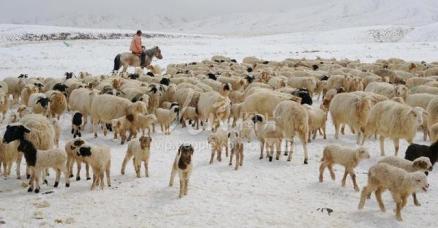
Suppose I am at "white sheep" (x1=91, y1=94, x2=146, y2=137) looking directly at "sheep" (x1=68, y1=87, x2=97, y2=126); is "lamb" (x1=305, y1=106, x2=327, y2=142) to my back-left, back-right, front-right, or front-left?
back-right

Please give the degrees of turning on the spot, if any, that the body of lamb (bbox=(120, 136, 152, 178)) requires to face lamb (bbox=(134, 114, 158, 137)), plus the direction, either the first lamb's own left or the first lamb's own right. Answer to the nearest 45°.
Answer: approximately 135° to the first lamb's own left

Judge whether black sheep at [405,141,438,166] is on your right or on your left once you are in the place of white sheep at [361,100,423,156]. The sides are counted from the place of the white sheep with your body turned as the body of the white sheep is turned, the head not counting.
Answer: on your right

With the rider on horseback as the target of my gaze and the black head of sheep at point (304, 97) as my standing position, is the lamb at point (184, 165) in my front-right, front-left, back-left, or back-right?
back-left

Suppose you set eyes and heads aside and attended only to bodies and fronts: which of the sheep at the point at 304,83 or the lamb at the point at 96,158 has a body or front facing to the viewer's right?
the sheep at the point at 304,83

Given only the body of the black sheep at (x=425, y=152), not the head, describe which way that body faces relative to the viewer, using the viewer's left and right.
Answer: facing to the right of the viewer

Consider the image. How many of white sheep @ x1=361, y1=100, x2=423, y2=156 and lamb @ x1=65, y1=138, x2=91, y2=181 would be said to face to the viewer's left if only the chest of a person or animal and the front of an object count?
0
